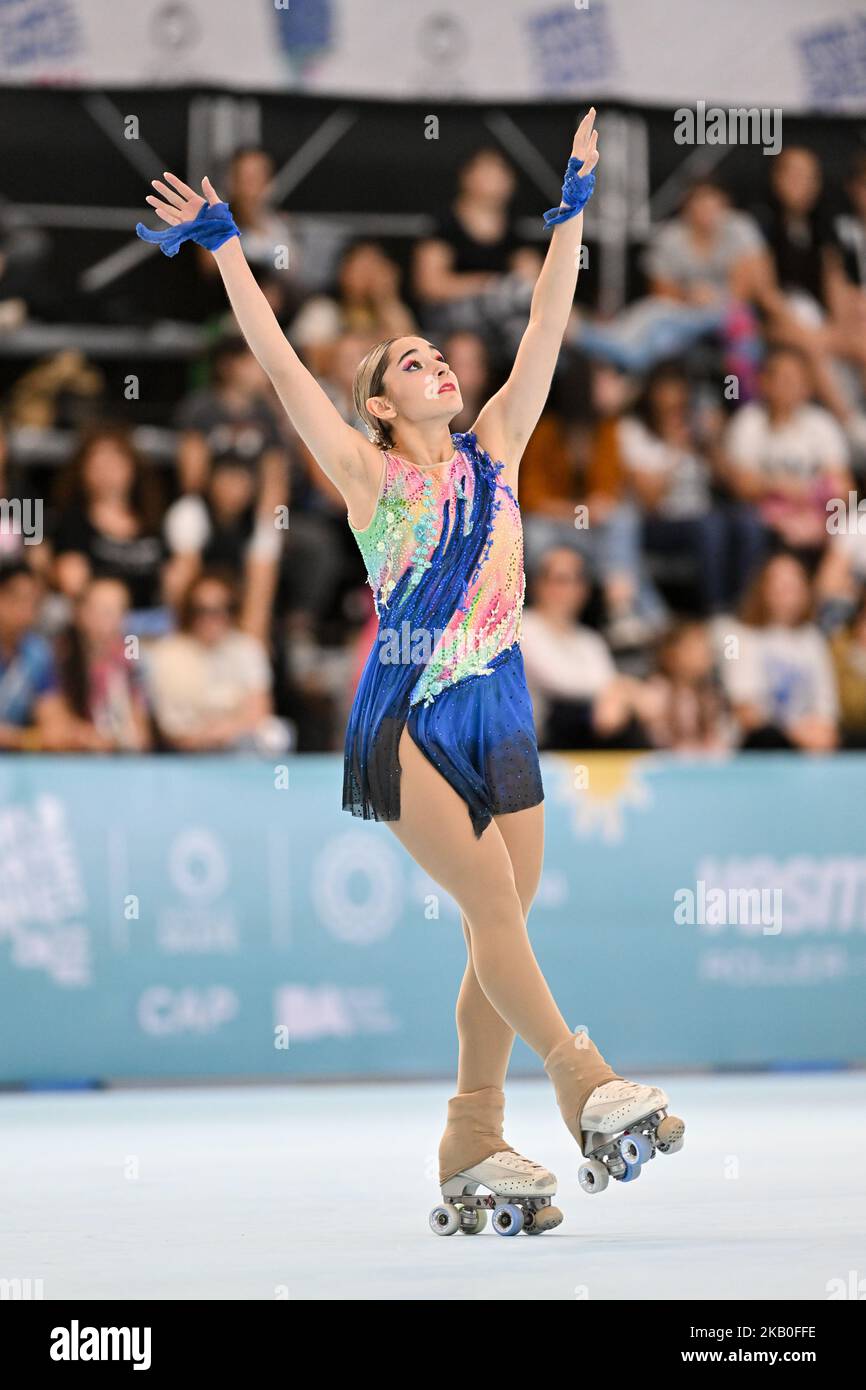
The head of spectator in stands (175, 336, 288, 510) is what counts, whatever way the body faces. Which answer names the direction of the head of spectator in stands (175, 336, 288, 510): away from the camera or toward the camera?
toward the camera

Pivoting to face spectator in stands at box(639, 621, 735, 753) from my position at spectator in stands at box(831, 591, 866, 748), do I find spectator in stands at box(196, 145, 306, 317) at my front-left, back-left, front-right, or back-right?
front-right

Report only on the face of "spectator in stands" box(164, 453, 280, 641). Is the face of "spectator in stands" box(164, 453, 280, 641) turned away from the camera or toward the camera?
toward the camera

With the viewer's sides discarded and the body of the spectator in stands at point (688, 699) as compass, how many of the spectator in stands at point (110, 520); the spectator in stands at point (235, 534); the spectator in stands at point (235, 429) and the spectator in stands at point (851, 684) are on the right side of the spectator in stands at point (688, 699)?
3

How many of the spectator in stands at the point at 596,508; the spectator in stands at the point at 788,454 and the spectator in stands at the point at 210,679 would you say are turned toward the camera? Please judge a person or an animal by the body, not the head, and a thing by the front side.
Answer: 3

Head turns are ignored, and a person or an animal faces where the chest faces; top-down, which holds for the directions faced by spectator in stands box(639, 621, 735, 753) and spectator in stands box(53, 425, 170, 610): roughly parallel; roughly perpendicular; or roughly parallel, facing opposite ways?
roughly parallel

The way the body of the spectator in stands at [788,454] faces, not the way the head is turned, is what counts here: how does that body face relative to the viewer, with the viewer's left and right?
facing the viewer

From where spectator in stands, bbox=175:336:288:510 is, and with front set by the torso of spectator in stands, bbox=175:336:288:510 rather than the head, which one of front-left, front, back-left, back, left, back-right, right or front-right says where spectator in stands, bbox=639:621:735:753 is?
left

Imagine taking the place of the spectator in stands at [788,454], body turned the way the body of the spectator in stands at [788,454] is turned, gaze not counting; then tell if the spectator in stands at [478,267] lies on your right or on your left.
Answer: on your right

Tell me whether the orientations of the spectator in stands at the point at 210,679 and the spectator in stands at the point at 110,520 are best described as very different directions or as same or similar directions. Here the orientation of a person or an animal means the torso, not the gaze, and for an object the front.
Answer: same or similar directions

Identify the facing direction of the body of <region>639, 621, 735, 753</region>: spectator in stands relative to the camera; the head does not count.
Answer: toward the camera

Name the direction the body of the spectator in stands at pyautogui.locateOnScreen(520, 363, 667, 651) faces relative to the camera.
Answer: toward the camera

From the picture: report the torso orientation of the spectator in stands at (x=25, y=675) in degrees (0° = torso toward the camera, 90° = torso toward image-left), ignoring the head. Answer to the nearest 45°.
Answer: approximately 0°

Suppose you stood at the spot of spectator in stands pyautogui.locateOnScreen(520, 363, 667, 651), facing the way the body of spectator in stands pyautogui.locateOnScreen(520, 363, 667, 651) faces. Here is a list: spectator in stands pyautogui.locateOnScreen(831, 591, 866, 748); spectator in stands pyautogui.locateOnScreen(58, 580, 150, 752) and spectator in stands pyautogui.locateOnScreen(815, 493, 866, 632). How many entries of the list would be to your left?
2

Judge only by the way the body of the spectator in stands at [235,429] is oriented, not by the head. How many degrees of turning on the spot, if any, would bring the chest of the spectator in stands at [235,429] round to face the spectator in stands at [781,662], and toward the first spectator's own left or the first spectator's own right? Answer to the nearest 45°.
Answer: approximately 90° to the first spectator's own left
